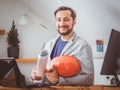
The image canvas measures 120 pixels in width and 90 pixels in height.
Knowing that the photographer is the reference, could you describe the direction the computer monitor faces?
facing away from the viewer and to the left of the viewer

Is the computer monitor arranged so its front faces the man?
yes

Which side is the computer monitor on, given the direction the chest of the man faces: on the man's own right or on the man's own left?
on the man's own left

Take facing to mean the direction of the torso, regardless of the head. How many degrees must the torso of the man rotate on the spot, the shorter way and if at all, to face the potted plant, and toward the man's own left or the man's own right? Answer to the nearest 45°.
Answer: approximately 90° to the man's own right

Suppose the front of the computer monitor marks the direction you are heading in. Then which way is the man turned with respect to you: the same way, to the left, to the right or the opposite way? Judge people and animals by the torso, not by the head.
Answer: to the left

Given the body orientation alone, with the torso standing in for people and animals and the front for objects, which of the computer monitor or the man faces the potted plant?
the computer monitor

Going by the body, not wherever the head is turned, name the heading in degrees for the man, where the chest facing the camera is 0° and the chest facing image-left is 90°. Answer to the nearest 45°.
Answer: approximately 45°
